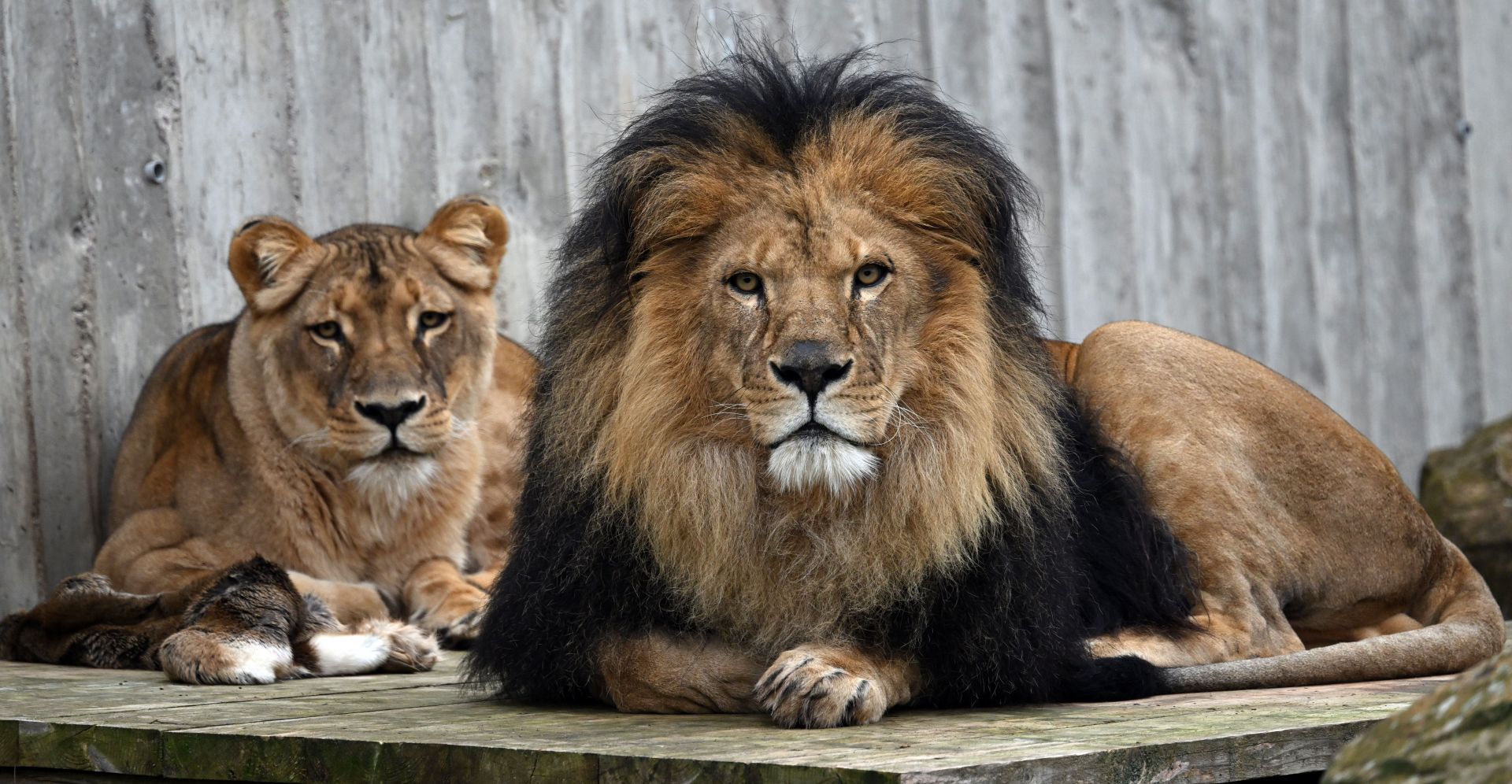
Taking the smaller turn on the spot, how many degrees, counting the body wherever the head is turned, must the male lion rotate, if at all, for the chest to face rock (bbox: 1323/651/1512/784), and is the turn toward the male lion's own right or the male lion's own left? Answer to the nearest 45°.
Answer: approximately 90° to the male lion's own left

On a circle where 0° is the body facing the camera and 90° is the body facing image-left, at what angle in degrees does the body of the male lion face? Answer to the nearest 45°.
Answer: approximately 45°

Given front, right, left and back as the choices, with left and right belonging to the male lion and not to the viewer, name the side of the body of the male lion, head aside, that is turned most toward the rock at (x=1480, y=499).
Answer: back

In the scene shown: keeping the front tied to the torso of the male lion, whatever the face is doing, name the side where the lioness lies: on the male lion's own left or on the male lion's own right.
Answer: on the male lion's own right
